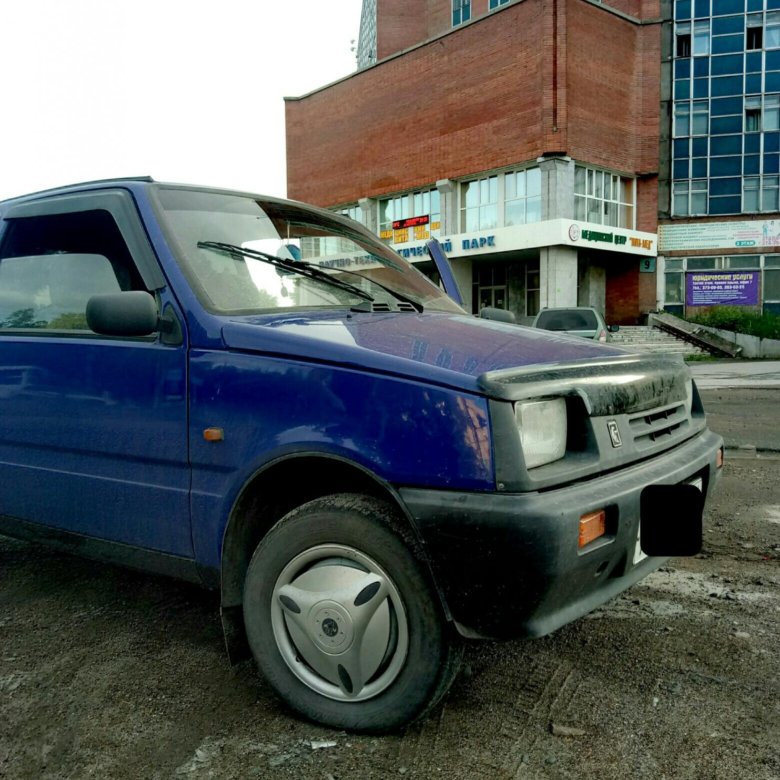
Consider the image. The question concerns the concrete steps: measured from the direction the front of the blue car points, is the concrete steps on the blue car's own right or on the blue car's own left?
on the blue car's own left

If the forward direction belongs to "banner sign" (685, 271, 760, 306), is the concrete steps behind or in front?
in front

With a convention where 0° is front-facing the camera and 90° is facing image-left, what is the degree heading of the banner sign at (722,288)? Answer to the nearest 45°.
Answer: approximately 0°

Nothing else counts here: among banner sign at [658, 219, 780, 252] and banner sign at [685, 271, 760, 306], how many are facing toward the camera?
2

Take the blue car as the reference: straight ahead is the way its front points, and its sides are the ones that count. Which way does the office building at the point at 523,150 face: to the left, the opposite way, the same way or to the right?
to the right
